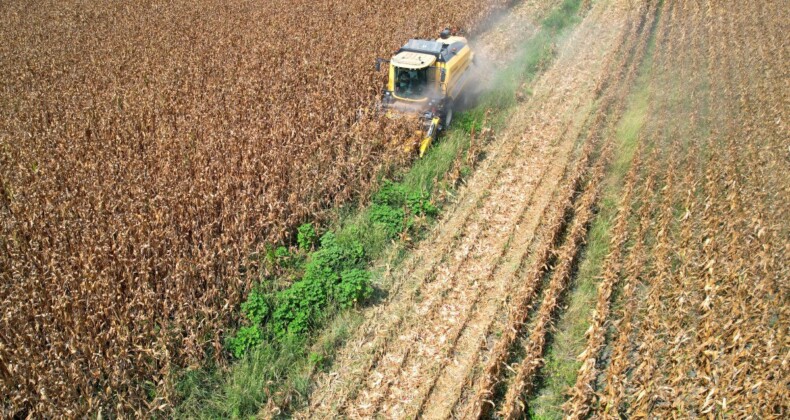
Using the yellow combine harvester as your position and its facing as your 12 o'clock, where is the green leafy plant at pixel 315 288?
The green leafy plant is roughly at 11 o'clock from the yellow combine harvester.

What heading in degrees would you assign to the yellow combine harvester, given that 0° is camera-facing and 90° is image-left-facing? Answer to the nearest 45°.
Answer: approximately 45°

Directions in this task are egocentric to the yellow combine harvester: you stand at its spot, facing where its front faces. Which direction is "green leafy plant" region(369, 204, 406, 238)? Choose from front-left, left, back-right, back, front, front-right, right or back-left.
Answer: front-left

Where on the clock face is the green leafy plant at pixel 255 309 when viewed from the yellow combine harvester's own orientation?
The green leafy plant is roughly at 11 o'clock from the yellow combine harvester.

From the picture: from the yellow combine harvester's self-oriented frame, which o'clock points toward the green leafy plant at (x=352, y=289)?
The green leafy plant is roughly at 11 o'clock from the yellow combine harvester.

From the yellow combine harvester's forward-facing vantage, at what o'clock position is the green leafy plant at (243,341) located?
The green leafy plant is roughly at 11 o'clock from the yellow combine harvester.
